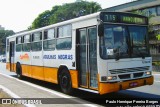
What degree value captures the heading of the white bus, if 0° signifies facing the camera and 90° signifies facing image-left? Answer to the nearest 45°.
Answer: approximately 315°
